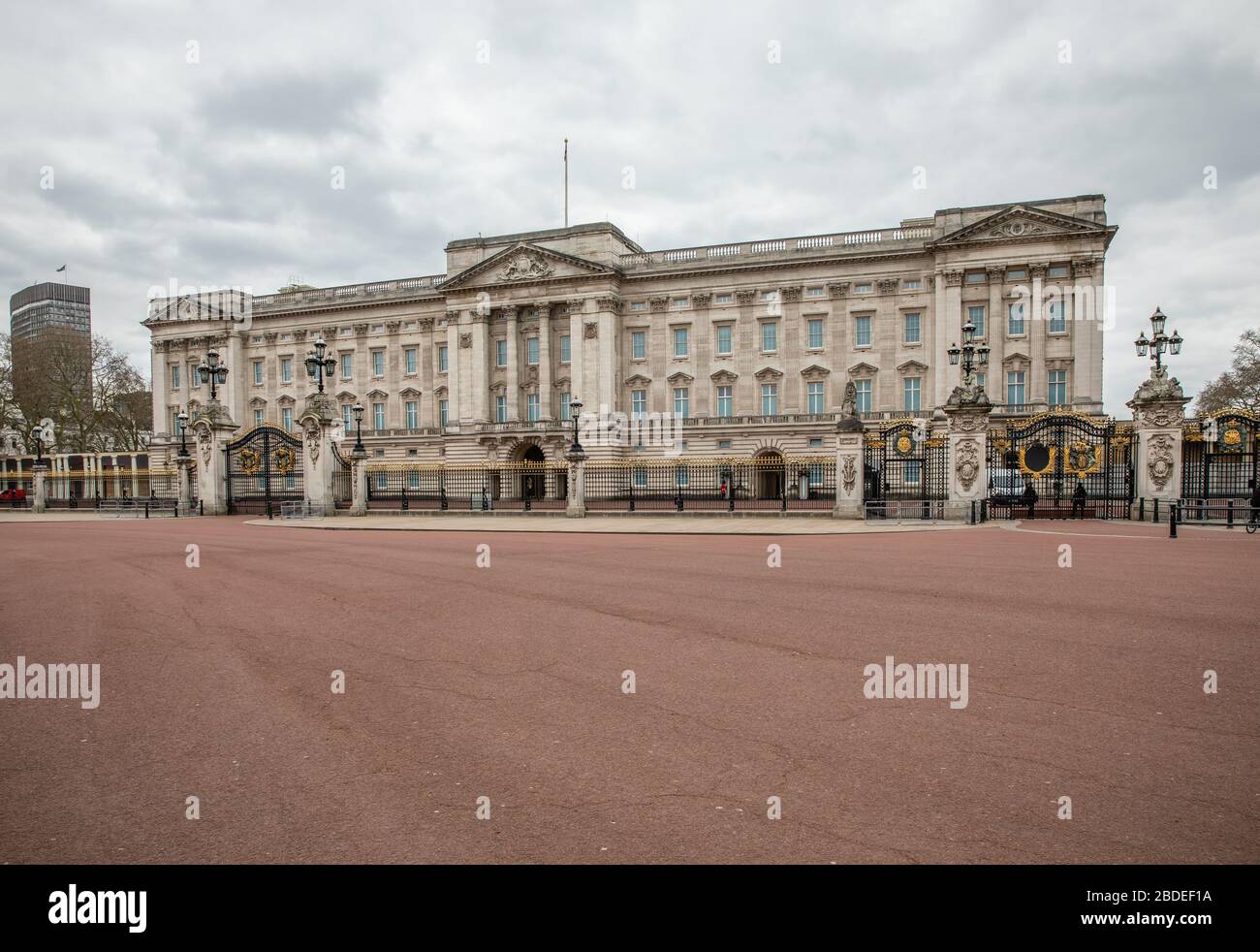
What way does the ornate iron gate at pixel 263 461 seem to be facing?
toward the camera

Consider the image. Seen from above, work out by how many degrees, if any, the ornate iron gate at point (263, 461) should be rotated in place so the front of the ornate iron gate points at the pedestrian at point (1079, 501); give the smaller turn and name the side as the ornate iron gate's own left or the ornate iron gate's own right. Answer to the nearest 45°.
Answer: approximately 45° to the ornate iron gate's own left

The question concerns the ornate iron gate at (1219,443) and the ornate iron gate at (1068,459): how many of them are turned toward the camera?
2

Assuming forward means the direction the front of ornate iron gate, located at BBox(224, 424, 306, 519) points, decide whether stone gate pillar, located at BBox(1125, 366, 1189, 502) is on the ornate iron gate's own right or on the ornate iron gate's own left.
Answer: on the ornate iron gate's own left

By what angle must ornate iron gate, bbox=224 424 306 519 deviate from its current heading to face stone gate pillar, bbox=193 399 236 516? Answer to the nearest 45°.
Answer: approximately 90° to its right

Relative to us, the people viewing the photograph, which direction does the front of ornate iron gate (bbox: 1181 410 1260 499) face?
facing the viewer

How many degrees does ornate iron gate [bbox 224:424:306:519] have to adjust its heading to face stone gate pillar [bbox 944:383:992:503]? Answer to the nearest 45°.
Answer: approximately 45° to its left

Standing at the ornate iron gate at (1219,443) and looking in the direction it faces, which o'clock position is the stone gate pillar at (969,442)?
The stone gate pillar is roughly at 2 o'clock from the ornate iron gate.

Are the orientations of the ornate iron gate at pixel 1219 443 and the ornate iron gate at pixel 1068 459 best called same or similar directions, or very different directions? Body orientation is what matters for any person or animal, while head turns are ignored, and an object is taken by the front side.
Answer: same or similar directions

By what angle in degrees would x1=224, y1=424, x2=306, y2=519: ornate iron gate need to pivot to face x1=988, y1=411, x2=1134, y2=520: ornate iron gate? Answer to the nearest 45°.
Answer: approximately 45° to its left
